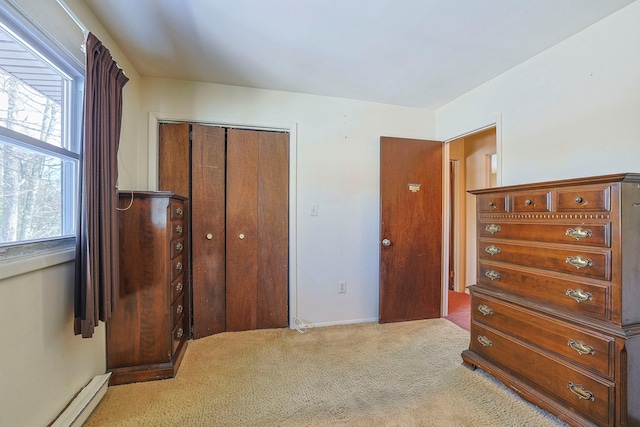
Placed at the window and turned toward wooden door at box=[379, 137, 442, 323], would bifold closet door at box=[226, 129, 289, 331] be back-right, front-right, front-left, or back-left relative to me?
front-left

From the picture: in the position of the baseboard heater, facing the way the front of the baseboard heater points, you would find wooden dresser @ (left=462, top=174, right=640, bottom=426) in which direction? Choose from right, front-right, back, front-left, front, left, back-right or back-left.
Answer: front

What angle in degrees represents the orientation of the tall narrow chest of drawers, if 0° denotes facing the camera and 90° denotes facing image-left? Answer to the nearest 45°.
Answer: approximately 270°

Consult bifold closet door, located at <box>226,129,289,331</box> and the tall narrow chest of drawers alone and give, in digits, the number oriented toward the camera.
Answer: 1

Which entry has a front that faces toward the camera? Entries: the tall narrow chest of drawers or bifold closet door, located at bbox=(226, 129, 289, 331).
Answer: the bifold closet door

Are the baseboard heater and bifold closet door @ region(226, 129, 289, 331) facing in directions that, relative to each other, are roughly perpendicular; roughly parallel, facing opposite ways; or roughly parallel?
roughly perpendicular

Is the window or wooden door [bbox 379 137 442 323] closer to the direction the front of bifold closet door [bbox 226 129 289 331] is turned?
the window

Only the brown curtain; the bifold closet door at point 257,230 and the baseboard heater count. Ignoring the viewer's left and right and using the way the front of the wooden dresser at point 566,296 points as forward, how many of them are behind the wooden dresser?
0

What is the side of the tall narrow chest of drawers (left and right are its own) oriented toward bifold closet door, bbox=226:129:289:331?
front

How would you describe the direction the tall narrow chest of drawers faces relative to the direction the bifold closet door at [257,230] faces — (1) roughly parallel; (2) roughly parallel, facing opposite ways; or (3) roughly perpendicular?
roughly perpendicular

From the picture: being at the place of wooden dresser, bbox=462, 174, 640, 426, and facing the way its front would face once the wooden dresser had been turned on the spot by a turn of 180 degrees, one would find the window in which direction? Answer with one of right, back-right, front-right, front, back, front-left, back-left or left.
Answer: back

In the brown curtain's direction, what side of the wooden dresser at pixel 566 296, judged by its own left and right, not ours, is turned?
front

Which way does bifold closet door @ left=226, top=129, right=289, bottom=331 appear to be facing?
toward the camera

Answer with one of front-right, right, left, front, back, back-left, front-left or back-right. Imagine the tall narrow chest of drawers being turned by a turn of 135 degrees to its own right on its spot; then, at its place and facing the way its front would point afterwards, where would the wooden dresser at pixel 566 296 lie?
left

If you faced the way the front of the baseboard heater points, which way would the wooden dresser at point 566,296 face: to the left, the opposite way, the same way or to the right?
the opposite way
